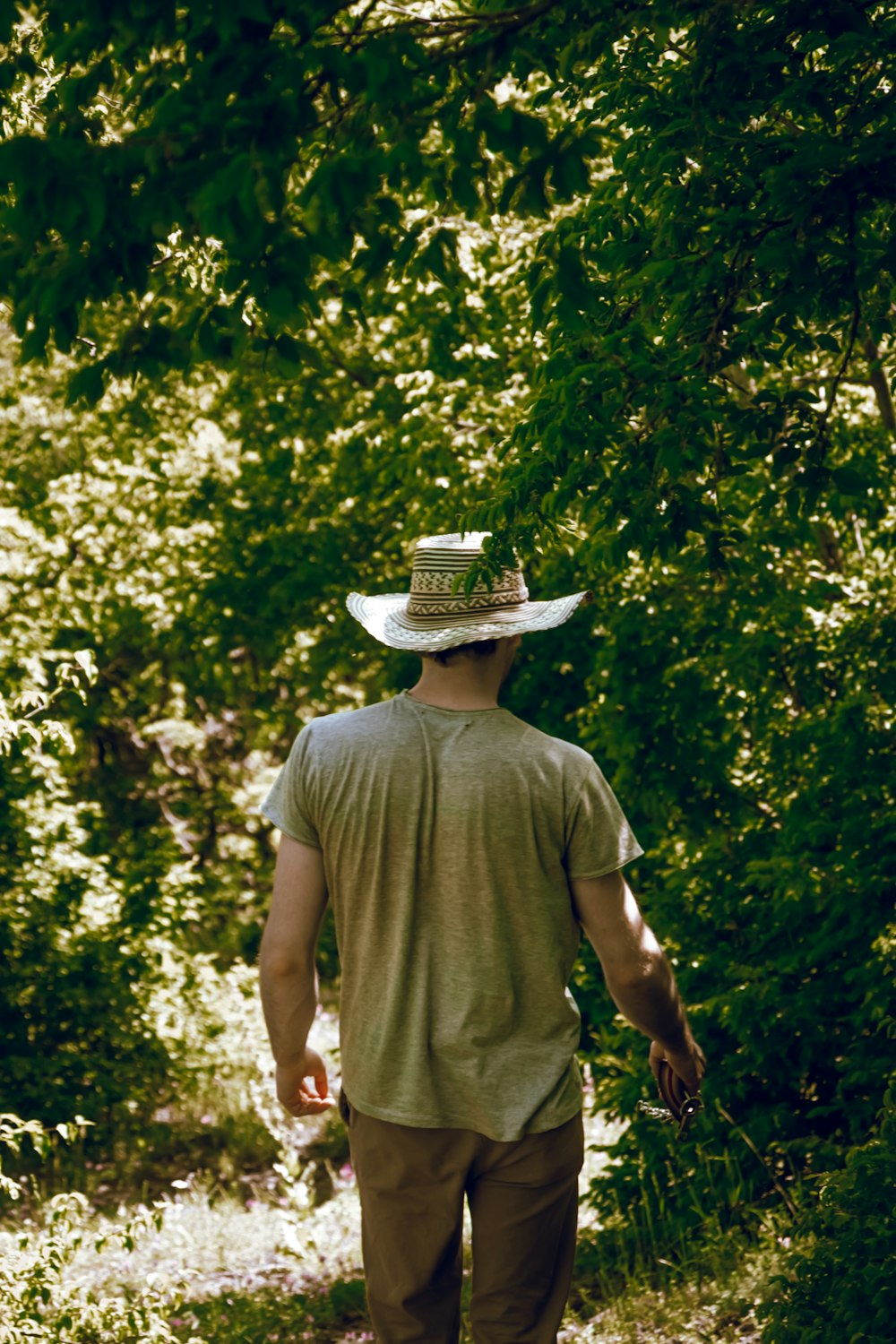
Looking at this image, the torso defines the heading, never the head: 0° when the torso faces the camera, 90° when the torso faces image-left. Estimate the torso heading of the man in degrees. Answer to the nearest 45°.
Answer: approximately 180°

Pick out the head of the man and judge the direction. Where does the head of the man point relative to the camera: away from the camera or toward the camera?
away from the camera
